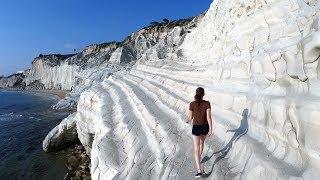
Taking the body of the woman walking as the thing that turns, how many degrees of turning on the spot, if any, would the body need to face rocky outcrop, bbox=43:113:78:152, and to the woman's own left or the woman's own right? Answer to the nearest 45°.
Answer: approximately 45° to the woman's own left

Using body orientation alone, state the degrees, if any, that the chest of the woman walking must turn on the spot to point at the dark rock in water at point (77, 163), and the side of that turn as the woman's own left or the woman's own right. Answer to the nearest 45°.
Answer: approximately 45° to the woman's own left

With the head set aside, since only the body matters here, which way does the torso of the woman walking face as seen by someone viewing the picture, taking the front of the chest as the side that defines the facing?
away from the camera
